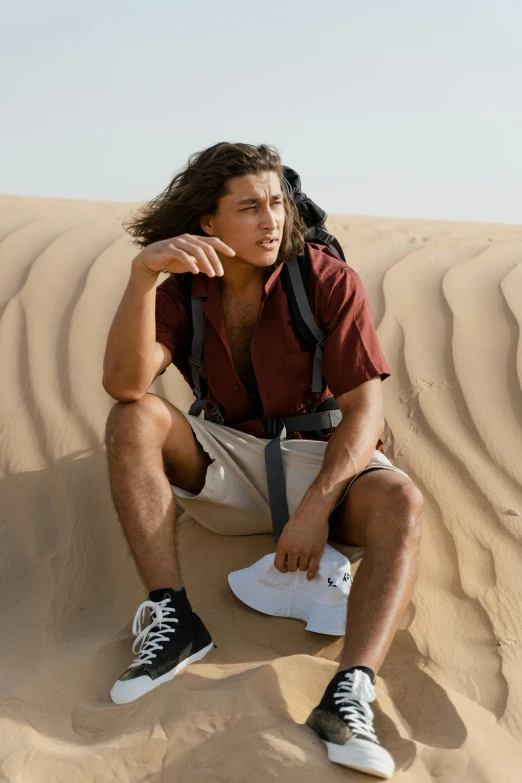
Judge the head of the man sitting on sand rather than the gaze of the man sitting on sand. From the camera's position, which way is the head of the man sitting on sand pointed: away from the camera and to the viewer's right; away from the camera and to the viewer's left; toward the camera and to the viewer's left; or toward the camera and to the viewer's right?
toward the camera and to the viewer's right

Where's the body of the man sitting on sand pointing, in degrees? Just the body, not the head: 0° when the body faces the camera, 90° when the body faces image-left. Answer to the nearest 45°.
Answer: approximately 0°
